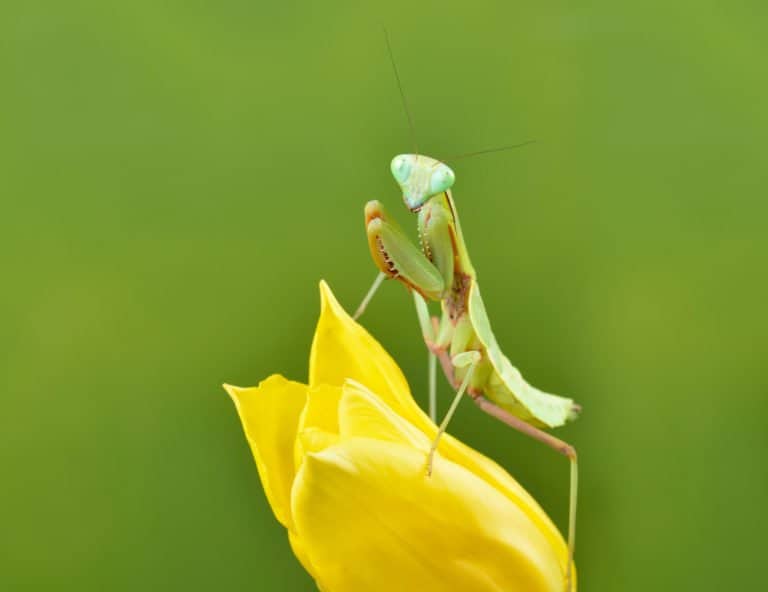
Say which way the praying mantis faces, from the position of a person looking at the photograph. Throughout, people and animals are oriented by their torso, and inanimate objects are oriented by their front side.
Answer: facing the viewer and to the left of the viewer
